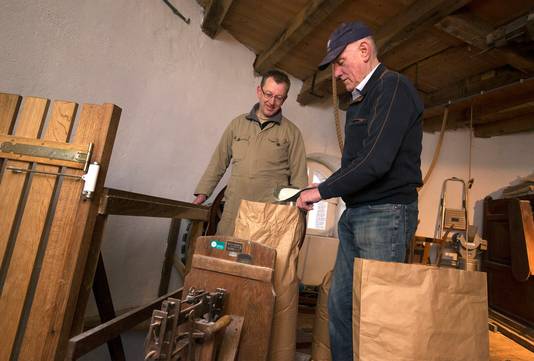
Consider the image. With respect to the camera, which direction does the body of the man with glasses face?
toward the camera

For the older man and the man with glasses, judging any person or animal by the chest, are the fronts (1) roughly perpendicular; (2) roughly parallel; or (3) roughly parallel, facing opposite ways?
roughly perpendicular

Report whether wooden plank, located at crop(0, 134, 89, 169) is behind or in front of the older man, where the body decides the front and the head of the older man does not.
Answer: in front

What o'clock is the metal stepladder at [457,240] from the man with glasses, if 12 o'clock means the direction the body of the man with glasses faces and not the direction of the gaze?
The metal stepladder is roughly at 8 o'clock from the man with glasses.

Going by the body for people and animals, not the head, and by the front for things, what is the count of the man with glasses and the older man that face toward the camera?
1

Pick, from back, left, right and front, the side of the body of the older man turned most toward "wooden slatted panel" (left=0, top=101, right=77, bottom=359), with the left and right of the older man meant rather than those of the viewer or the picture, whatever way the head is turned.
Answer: front

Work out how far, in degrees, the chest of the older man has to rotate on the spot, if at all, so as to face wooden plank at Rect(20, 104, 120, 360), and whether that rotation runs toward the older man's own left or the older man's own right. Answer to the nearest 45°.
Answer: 0° — they already face it

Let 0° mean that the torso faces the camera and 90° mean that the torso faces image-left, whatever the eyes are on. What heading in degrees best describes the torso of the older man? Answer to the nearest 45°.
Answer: approximately 90°

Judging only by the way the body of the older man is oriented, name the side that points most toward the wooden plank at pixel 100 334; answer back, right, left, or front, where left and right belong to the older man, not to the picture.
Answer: front

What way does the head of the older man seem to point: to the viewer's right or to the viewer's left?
to the viewer's left
